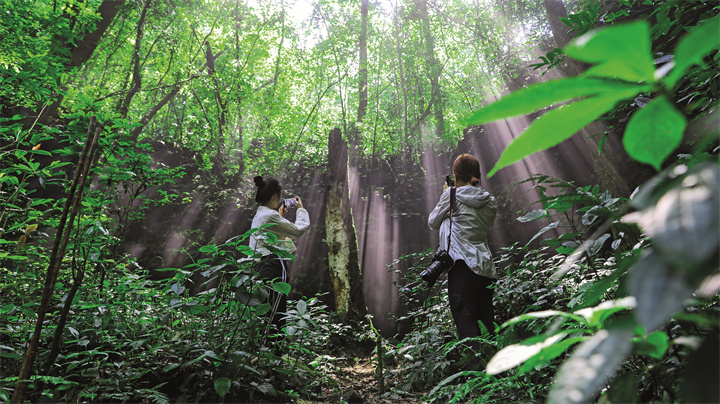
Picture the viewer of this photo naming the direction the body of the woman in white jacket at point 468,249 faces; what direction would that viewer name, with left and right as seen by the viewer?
facing away from the viewer and to the left of the viewer

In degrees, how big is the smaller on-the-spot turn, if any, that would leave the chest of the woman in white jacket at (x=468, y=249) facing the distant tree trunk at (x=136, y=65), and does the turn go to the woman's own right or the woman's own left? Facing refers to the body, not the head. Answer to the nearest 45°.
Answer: approximately 45° to the woman's own left

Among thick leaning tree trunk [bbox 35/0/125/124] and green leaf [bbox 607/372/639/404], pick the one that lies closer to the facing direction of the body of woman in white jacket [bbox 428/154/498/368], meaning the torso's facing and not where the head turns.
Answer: the thick leaning tree trunk

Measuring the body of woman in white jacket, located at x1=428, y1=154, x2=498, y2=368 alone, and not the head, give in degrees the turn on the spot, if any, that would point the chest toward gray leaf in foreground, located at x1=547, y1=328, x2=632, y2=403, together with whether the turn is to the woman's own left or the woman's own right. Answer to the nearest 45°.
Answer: approximately 135° to the woman's own left

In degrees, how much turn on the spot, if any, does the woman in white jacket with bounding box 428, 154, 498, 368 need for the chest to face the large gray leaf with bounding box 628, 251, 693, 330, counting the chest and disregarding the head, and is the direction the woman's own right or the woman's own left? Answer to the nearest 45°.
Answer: approximately 135° to the woman's own left

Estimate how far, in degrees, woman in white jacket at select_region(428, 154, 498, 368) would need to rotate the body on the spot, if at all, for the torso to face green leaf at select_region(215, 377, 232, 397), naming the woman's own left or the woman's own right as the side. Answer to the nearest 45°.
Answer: approximately 90° to the woman's own left

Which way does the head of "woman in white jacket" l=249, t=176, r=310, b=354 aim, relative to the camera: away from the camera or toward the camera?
away from the camera

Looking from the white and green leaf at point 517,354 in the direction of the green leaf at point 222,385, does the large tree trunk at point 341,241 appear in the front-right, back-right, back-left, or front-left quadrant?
front-right

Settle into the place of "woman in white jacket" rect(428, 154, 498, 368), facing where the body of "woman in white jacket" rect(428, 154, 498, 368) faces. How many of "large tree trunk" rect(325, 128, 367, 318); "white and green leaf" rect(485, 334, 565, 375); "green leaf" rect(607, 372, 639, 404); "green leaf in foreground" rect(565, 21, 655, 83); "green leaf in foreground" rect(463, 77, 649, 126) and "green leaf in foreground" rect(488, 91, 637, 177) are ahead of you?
1
